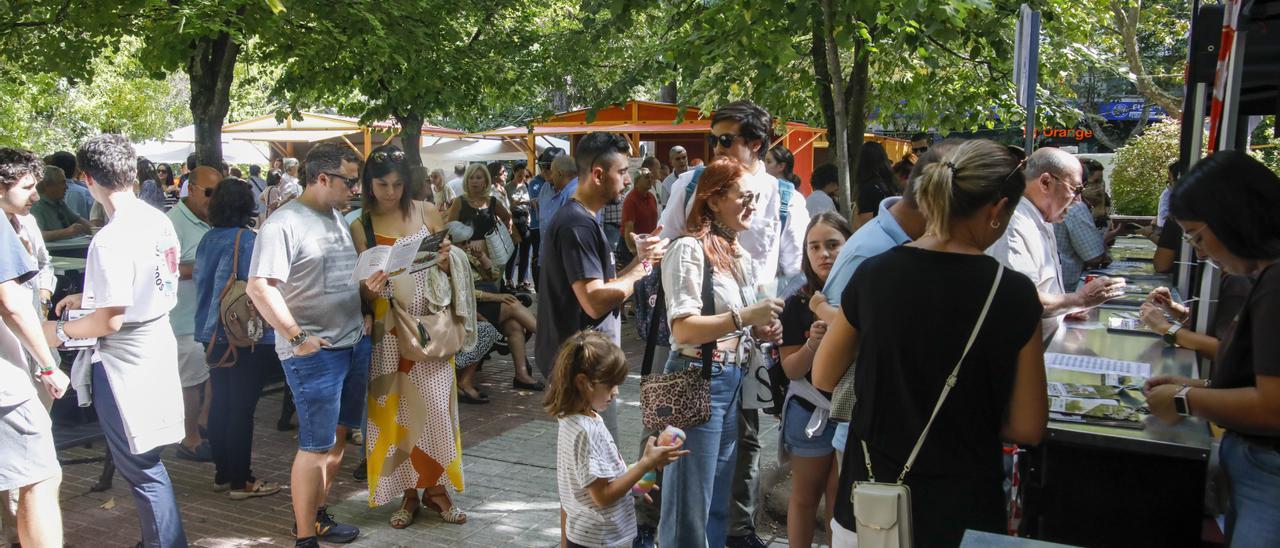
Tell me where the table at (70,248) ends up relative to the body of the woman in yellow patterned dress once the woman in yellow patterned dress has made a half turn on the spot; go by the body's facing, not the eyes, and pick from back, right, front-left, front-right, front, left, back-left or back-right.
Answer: front-left

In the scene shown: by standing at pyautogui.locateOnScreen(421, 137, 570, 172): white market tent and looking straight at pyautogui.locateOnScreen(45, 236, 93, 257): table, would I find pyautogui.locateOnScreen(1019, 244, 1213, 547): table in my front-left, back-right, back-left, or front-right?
front-left

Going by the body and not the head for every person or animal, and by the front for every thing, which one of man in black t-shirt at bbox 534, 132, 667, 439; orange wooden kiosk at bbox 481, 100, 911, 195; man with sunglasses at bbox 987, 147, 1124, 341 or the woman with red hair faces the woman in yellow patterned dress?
the orange wooden kiosk

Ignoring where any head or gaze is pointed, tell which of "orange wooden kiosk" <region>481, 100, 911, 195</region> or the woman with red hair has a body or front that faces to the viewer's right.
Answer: the woman with red hair

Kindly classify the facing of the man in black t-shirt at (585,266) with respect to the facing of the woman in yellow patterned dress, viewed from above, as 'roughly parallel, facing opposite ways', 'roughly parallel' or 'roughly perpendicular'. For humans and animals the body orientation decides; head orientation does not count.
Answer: roughly perpendicular

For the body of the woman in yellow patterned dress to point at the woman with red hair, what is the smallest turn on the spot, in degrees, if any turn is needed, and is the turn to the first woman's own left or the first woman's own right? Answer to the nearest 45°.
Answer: approximately 45° to the first woman's own left

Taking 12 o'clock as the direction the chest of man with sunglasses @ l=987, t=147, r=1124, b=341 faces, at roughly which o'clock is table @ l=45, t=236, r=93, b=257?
The table is roughly at 6 o'clock from the man with sunglasses.

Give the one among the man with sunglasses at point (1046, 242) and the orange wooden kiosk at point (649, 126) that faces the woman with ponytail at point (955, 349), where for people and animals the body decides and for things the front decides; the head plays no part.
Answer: the orange wooden kiosk

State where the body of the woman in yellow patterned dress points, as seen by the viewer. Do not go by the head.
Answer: toward the camera

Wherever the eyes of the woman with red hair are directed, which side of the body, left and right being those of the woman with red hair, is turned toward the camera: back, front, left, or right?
right

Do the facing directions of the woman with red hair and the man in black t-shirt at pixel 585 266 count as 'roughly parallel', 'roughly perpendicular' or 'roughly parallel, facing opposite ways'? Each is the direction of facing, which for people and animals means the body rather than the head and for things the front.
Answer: roughly parallel

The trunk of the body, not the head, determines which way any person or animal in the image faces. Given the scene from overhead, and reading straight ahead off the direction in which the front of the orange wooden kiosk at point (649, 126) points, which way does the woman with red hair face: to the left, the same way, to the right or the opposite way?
to the left

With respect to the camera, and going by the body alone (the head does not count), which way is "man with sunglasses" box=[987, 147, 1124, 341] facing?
to the viewer's right

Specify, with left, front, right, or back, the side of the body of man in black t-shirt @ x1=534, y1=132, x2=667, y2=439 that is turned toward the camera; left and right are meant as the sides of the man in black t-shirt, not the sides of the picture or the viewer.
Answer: right

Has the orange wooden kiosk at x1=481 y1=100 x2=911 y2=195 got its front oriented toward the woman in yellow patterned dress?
yes

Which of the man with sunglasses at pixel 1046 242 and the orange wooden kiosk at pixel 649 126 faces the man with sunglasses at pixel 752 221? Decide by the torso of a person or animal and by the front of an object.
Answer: the orange wooden kiosk

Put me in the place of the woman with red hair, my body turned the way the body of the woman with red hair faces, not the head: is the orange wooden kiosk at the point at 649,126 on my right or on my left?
on my left

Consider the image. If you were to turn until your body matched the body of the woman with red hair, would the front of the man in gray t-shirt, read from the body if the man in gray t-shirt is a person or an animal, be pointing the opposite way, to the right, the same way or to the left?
the same way

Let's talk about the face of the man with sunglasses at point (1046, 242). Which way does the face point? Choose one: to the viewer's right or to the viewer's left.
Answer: to the viewer's right

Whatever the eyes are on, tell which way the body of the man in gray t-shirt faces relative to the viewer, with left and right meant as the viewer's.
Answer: facing the viewer and to the right of the viewer

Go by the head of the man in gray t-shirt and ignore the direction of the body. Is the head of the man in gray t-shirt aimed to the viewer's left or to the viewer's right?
to the viewer's right

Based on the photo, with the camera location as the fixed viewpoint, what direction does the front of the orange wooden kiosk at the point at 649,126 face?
facing the viewer
